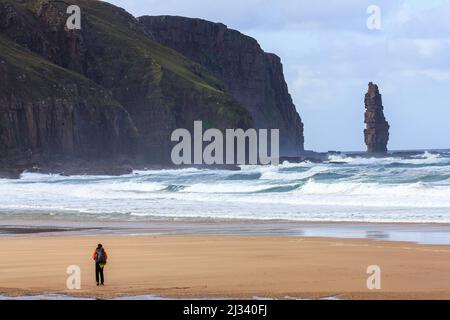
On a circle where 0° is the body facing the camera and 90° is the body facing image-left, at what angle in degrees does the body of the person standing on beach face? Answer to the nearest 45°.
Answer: approximately 180°
